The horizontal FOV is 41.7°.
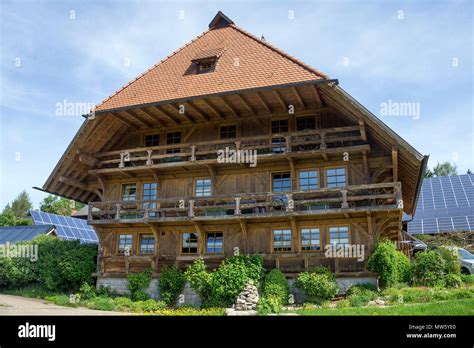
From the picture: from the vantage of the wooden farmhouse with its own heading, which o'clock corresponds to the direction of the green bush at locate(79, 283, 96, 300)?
The green bush is roughly at 3 o'clock from the wooden farmhouse.

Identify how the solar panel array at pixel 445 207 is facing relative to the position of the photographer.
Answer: facing the viewer

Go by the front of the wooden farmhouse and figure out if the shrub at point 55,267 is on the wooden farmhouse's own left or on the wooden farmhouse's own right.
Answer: on the wooden farmhouse's own right

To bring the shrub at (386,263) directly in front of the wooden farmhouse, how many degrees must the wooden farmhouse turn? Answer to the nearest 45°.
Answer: approximately 45° to its left

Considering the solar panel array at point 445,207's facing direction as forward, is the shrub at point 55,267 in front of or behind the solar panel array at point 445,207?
in front

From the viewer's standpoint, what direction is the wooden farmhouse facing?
toward the camera

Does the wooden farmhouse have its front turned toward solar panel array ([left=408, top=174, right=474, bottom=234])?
no

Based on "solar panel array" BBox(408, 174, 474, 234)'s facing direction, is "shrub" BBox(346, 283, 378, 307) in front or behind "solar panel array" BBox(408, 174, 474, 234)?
in front

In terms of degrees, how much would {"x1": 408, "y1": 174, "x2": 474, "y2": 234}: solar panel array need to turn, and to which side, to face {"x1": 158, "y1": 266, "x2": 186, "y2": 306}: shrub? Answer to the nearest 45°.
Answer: approximately 45° to its right

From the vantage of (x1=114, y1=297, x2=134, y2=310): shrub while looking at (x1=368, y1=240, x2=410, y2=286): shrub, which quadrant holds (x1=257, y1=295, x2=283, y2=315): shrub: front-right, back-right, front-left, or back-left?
front-right

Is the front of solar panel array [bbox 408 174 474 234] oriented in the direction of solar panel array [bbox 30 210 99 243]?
no

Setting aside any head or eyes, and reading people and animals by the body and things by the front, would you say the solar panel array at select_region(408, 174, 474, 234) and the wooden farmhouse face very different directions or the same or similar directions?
same or similar directions

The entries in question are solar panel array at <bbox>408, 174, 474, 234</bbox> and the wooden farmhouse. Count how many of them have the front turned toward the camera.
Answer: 2
